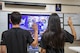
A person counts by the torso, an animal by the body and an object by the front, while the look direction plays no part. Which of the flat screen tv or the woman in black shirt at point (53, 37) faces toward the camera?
the flat screen tv

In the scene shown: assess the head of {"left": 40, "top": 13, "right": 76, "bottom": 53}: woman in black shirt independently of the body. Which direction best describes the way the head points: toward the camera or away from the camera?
away from the camera

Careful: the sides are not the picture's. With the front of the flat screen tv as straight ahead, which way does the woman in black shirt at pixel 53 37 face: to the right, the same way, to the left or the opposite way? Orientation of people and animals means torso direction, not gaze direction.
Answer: the opposite way

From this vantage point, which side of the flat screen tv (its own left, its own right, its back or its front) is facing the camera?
front

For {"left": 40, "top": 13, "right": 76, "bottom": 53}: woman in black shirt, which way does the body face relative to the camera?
away from the camera

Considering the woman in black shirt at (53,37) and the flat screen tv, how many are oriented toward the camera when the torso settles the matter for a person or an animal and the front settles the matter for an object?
1

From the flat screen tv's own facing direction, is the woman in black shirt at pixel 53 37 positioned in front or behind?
in front

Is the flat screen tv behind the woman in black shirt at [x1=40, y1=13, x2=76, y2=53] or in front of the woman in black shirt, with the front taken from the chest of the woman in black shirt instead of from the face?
in front
